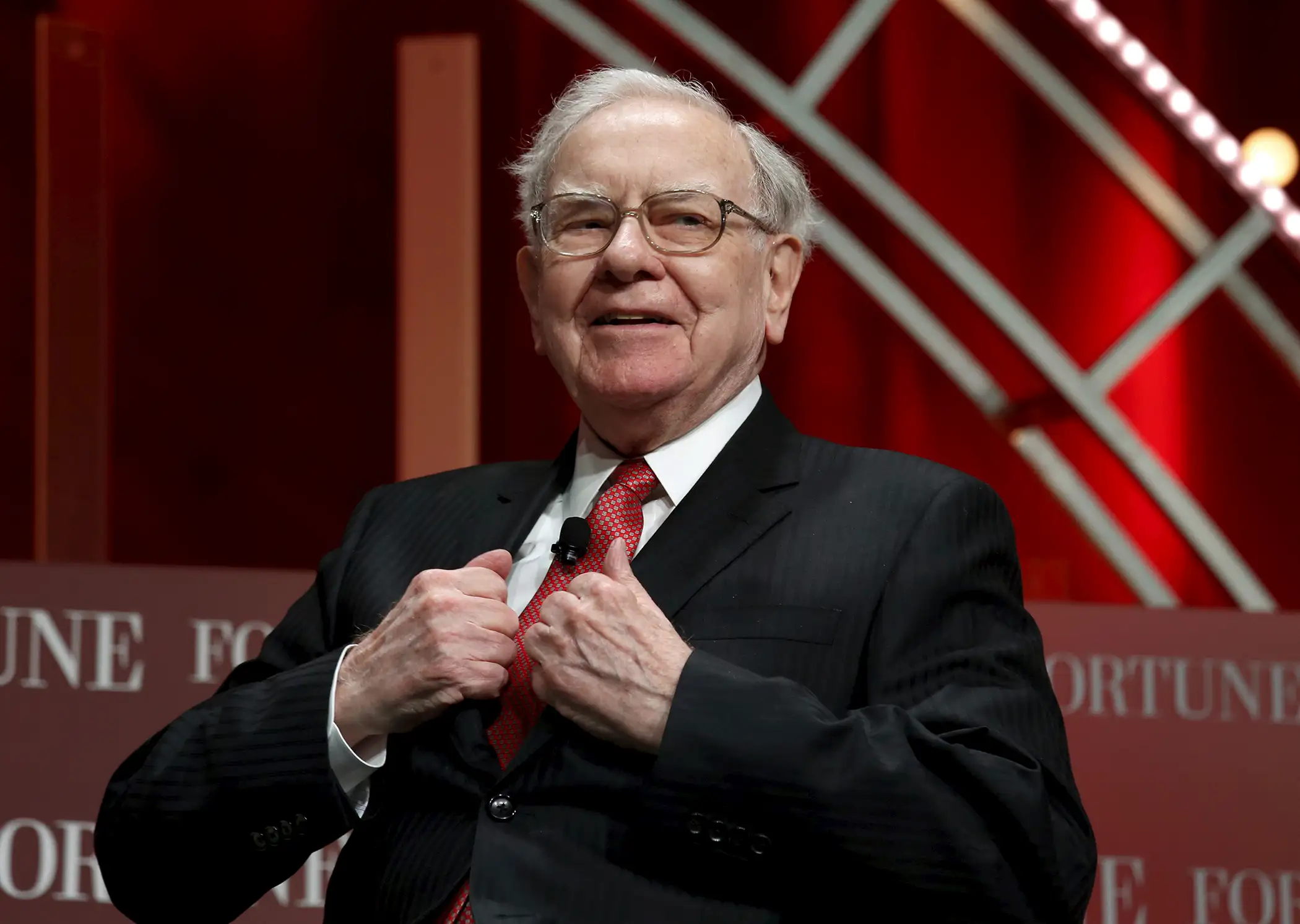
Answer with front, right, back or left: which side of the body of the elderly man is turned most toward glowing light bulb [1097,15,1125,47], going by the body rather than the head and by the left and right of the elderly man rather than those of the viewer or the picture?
back

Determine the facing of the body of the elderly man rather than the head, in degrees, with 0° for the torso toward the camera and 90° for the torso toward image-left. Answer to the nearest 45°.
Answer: approximately 45°

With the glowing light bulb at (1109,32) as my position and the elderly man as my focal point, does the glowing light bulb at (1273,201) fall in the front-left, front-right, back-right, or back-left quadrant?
back-left

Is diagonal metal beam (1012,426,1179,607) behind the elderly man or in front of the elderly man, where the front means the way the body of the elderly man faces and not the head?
behind

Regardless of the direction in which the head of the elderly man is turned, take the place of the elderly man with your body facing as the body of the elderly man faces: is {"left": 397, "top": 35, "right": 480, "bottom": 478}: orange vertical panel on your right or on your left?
on your right

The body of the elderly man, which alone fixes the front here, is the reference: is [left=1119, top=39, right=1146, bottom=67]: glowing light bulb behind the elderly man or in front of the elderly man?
behind

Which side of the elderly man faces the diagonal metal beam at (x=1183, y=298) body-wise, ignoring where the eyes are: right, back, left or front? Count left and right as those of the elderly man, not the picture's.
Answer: back

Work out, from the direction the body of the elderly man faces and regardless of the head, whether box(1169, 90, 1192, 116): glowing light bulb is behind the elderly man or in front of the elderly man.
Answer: behind

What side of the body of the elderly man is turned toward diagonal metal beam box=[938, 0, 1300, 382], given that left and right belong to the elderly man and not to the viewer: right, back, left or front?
back

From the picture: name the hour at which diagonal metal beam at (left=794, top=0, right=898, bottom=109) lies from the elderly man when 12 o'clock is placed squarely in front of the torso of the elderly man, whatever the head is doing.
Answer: The diagonal metal beam is roughly at 5 o'clock from the elderly man.
